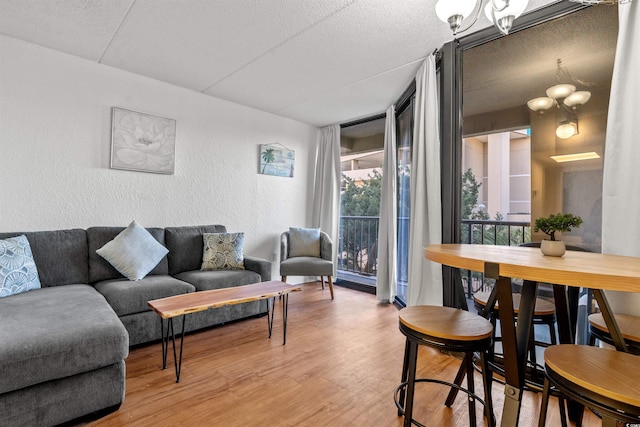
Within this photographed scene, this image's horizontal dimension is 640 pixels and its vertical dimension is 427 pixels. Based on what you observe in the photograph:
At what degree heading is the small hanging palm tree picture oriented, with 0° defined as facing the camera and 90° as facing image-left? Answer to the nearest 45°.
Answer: approximately 315°

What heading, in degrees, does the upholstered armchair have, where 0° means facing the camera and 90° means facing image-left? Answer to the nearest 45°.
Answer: approximately 0°

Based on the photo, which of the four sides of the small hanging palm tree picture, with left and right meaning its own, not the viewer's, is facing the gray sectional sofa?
right

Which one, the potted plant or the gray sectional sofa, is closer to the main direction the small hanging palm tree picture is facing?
the potted plant

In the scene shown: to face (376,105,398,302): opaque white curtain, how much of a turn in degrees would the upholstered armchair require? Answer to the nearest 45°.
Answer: approximately 90° to its left

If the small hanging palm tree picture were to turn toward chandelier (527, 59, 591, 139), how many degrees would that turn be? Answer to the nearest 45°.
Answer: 0° — it already faces it

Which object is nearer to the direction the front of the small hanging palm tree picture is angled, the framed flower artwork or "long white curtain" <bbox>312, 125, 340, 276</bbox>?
the long white curtain
